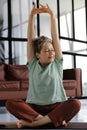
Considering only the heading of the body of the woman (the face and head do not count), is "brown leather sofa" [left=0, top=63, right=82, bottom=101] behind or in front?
behind

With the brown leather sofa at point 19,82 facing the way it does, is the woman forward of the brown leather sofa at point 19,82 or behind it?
forward

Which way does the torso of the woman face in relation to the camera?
toward the camera

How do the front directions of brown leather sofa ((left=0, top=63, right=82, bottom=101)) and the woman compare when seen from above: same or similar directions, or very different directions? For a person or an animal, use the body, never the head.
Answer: same or similar directions

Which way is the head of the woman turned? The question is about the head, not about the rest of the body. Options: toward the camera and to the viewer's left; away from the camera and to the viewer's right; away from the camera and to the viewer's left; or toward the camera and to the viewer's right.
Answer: toward the camera and to the viewer's right

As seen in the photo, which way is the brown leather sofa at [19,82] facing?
toward the camera

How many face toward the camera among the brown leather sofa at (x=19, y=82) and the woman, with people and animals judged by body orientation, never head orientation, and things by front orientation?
2
